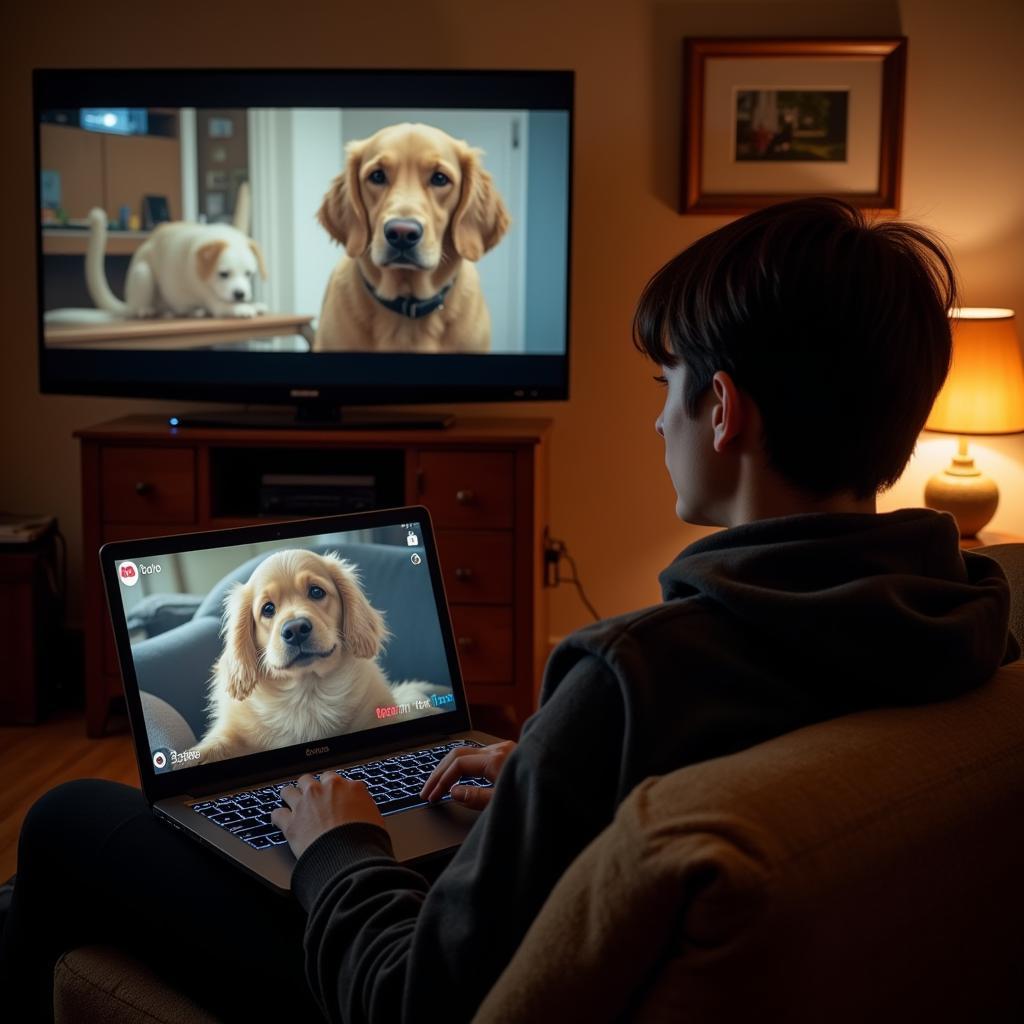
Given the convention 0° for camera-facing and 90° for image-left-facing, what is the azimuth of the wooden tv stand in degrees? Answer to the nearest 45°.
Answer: approximately 0°

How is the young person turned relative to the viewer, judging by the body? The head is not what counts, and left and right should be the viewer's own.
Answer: facing away from the viewer and to the left of the viewer

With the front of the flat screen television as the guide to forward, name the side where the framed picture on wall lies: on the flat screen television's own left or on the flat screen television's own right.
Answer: on the flat screen television's own left

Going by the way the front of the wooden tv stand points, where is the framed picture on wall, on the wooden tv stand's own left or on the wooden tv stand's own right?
on the wooden tv stand's own left

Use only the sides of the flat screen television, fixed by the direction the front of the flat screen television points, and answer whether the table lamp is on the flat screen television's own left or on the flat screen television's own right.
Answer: on the flat screen television's own left

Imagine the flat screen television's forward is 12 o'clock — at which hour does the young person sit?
The young person is roughly at 12 o'clock from the flat screen television.

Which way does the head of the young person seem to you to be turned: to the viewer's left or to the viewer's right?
to the viewer's left
